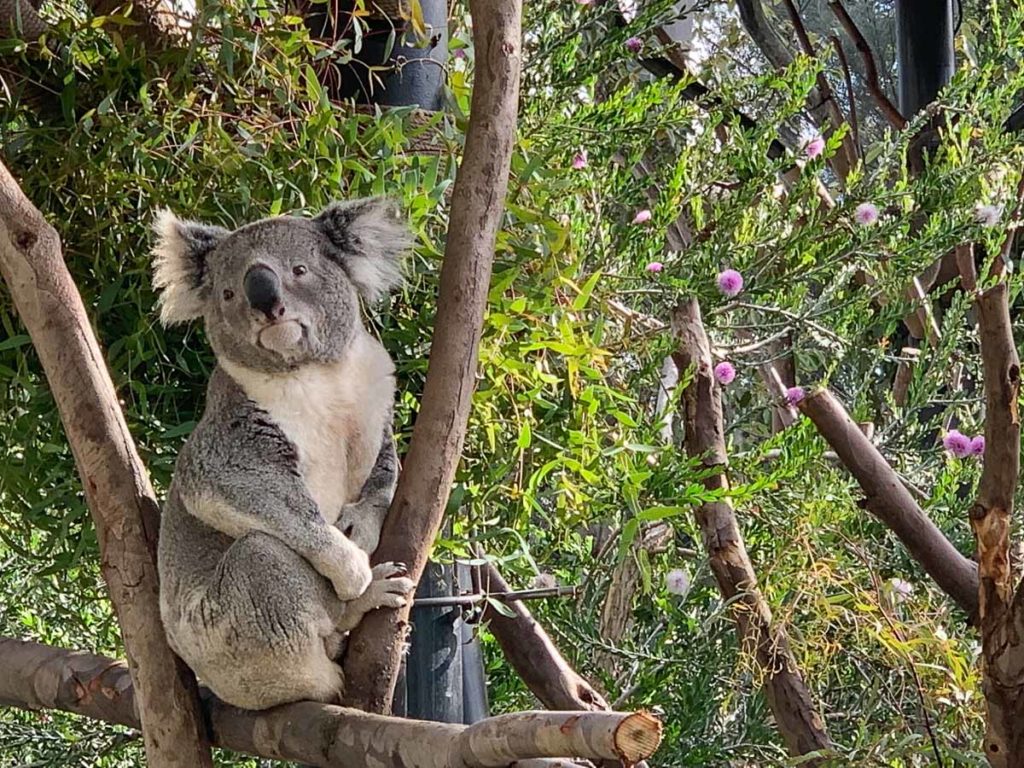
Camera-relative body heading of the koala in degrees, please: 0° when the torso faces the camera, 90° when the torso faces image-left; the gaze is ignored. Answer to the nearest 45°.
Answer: approximately 315°

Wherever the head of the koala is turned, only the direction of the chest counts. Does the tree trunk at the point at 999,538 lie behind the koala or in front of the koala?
in front

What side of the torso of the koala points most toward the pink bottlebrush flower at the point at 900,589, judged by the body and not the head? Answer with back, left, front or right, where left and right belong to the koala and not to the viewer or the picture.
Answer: left

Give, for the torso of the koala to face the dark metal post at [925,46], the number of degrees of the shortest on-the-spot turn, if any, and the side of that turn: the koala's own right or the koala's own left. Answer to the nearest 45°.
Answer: approximately 90° to the koala's own left
